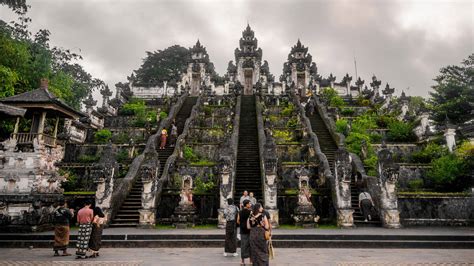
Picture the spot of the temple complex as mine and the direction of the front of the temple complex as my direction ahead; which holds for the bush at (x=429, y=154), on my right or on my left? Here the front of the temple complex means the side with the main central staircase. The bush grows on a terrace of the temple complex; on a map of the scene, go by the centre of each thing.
on my left

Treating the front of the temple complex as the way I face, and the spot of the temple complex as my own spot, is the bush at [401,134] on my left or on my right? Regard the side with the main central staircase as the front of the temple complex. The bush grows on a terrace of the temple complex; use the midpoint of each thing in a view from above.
on my left

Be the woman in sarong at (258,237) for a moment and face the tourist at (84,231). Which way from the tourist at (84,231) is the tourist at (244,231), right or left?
right
